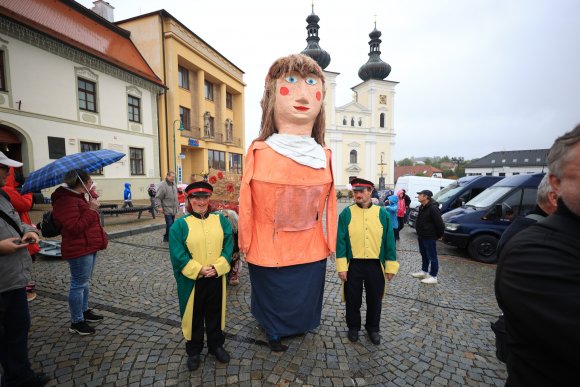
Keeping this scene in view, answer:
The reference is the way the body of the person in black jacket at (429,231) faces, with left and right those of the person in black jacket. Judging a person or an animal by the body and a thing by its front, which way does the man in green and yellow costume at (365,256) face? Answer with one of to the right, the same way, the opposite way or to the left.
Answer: to the left

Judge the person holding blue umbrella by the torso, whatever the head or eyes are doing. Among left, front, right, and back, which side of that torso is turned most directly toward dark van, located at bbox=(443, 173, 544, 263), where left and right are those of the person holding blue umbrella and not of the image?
front

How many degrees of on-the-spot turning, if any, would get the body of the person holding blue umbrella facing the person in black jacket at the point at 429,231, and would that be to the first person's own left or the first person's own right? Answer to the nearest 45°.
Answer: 0° — they already face them

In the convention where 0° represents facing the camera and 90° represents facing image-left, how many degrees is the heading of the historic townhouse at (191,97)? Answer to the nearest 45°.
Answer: approximately 315°

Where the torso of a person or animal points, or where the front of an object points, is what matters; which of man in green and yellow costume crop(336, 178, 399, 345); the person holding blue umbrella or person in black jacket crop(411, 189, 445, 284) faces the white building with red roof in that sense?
the person in black jacket

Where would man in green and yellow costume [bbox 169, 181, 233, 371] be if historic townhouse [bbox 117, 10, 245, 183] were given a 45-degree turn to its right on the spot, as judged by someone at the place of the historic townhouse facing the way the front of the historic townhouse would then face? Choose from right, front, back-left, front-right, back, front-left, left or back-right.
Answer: front

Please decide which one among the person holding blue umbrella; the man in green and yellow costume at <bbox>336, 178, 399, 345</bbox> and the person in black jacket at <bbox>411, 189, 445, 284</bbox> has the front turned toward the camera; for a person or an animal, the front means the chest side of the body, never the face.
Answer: the man in green and yellow costume

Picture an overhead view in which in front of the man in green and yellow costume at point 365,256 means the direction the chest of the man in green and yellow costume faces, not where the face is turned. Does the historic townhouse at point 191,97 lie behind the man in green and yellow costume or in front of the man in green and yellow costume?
behind

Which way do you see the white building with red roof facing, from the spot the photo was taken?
facing the viewer and to the right of the viewer

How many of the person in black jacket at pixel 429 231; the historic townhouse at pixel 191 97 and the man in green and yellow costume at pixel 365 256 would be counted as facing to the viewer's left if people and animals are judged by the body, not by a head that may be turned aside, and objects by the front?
1

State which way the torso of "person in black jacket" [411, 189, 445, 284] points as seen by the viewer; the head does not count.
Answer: to the viewer's left

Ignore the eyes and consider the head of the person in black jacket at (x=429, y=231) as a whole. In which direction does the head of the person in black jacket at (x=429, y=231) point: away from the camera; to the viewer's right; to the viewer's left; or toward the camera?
to the viewer's left

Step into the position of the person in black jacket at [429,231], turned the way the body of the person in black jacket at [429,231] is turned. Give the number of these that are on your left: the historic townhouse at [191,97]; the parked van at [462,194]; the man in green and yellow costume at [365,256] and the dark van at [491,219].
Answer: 1
